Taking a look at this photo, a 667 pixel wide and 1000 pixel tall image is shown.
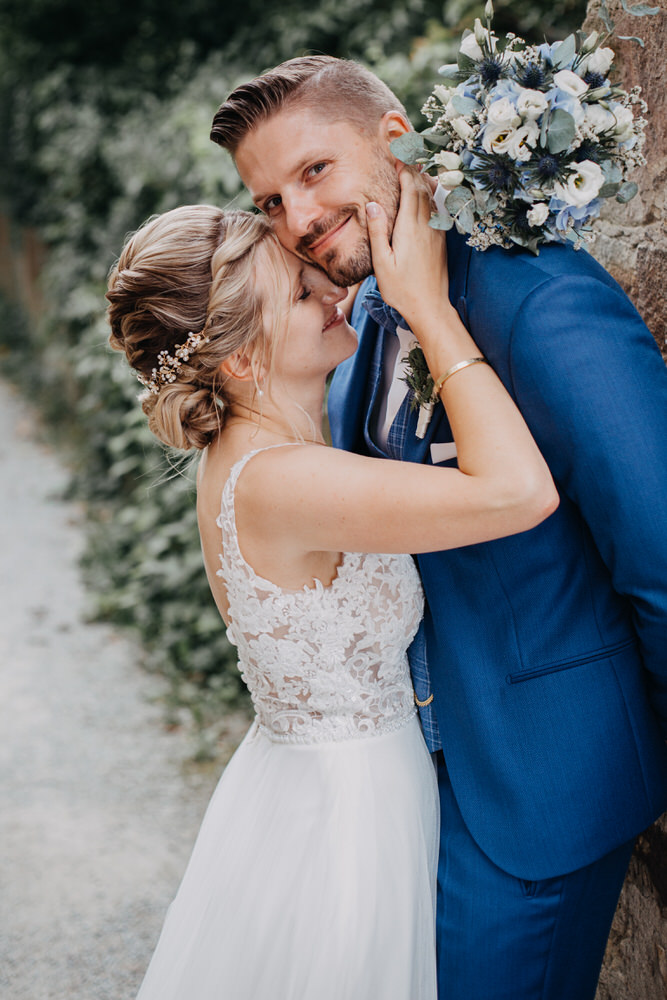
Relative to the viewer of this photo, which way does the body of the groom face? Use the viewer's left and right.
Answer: facing the viewer and to the left of the viewer

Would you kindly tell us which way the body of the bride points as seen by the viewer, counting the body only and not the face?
to the viewer's right

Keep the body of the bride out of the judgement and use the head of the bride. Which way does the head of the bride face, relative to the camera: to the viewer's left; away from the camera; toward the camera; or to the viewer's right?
to the viewer's right
